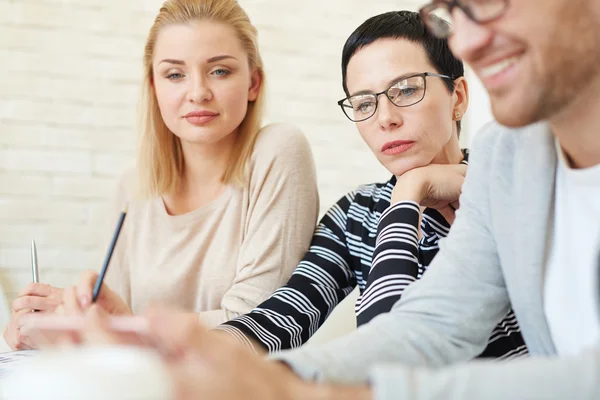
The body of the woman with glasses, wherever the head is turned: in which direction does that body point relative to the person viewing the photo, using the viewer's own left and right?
facing the viewer and to the left of the viewer

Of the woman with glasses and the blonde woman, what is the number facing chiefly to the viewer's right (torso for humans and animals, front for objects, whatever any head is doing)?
0

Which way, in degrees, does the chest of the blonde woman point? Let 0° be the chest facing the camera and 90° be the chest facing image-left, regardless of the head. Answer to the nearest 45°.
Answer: approximately 45°

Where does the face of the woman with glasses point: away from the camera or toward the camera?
toward the camera
